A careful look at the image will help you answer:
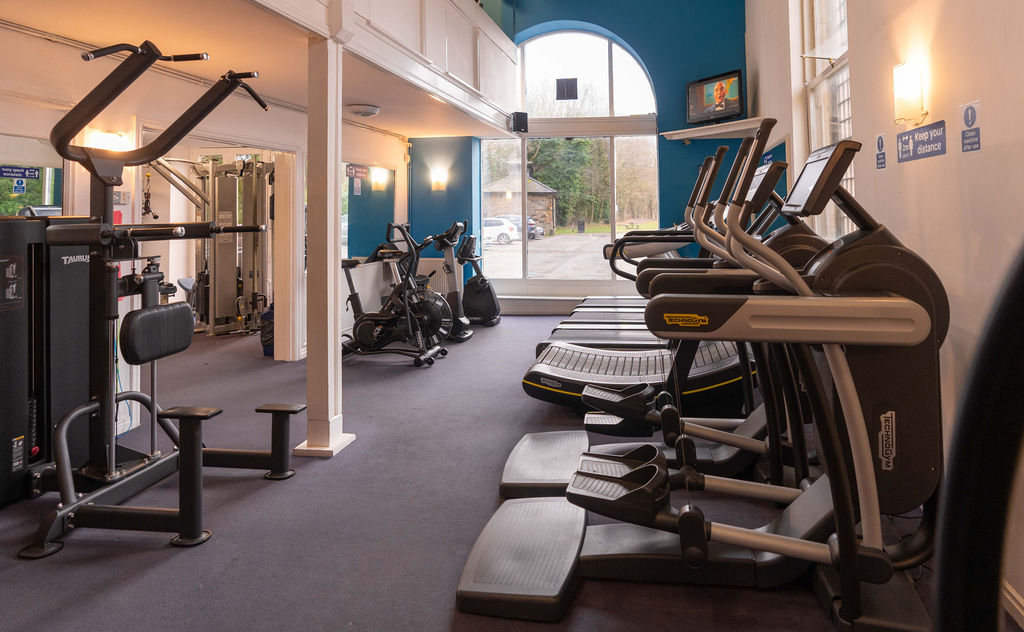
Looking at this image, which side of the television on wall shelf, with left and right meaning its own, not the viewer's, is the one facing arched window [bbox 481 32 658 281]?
right

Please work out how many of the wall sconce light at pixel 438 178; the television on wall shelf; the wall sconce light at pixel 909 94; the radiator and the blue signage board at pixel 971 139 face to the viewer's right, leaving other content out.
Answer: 0

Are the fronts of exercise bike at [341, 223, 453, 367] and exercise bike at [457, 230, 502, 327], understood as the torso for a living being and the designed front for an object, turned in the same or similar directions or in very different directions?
same or similar directions

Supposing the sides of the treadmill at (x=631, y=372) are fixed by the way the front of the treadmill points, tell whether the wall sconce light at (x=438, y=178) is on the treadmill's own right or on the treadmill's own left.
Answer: on the treadmill's own left

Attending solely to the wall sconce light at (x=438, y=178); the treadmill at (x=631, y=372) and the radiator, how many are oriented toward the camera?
2

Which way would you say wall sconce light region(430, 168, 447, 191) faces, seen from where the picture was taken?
facing the viewer

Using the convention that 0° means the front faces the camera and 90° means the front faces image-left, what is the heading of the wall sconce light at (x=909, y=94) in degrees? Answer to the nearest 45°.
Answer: approximately 45°

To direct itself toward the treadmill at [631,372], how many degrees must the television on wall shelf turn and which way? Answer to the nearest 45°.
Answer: approximately 45° to its left
